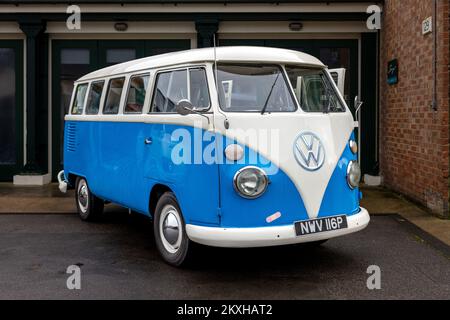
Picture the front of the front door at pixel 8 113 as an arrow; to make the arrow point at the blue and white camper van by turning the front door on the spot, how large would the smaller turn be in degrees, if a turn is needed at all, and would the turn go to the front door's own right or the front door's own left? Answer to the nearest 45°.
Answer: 0° — it already faces it

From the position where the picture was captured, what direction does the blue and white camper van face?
facing the viewer and to the right of the viewer

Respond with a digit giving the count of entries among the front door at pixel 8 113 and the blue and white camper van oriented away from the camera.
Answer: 0

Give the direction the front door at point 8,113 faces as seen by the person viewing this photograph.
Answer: facing the viewer

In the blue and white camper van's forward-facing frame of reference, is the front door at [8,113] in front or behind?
behind
